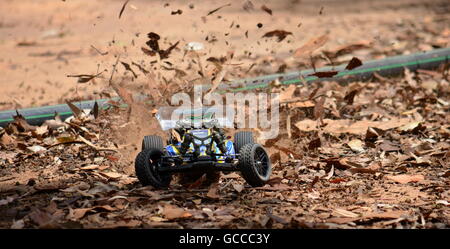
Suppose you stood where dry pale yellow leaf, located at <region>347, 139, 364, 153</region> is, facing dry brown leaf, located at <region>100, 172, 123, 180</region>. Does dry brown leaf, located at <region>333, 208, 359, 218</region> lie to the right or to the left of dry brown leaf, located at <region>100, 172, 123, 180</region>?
left

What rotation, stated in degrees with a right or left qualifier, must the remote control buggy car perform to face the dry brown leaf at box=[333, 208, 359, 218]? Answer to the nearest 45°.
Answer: approximately 45° to its left

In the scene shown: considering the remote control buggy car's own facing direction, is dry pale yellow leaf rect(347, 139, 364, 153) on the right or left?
on its left

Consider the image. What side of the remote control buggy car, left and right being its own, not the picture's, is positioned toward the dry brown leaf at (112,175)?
right

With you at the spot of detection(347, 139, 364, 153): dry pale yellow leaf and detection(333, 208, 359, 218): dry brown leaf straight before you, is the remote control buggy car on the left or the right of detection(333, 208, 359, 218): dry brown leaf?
right

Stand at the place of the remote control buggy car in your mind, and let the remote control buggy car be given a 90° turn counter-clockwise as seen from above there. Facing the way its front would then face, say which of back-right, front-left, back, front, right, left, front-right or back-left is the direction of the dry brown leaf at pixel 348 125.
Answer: front-left
